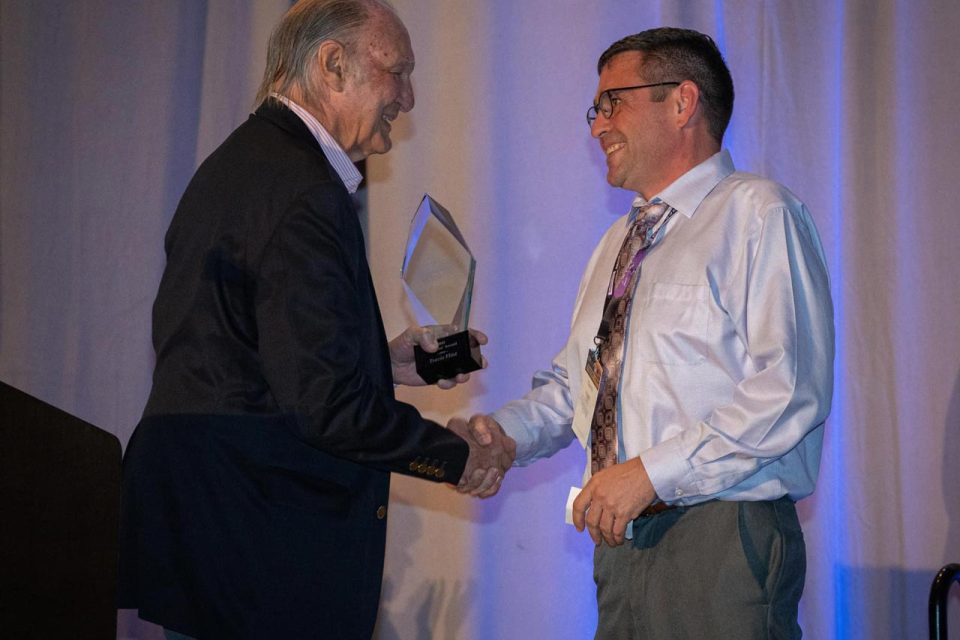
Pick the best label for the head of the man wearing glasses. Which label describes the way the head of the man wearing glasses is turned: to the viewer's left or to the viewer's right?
to the viewer's left

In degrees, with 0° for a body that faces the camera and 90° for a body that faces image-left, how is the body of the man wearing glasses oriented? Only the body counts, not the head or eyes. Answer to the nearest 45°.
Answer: approximately 45°
